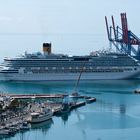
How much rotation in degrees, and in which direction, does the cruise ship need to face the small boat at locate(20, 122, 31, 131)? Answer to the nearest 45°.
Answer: approximately 90° to its right

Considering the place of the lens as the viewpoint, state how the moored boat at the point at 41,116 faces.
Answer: facing away from the viewer and to the right of the viewer

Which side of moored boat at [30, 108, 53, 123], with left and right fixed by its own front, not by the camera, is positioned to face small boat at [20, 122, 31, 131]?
back

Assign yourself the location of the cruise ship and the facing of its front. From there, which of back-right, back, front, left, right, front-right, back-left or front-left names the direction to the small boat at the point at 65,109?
right

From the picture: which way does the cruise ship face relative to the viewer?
to the viewer's right

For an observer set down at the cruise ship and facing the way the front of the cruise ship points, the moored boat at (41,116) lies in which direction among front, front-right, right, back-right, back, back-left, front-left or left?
right

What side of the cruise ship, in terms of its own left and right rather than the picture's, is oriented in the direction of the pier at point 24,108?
right
